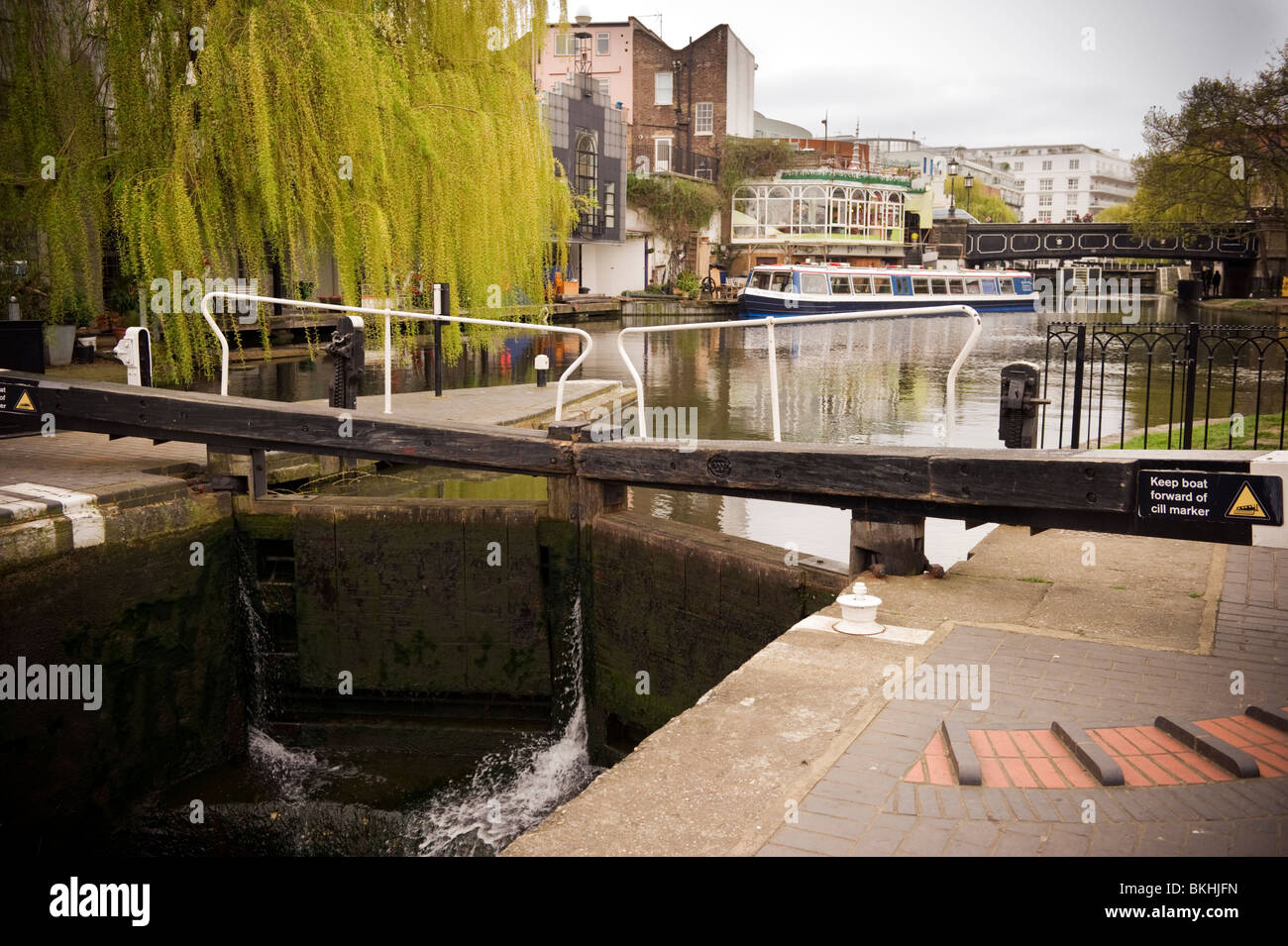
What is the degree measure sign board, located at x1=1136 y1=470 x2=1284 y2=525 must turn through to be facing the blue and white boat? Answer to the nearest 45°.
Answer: approximately 180°

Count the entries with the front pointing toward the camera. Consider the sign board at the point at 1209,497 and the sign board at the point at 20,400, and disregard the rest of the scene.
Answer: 2

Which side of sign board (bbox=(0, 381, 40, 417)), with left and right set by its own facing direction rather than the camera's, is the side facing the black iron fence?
left

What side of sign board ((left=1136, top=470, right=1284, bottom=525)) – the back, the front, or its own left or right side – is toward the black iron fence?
back

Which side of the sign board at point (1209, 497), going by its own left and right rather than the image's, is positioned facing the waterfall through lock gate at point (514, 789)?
right

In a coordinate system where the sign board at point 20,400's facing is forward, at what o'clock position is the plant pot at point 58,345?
The plant pot is roughly at 6 o'clock from the sign board.

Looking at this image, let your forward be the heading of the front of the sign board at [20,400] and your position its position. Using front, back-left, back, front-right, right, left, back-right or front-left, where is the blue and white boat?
back-left

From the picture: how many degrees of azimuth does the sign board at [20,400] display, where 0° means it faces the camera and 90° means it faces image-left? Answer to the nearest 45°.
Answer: approximately 0°

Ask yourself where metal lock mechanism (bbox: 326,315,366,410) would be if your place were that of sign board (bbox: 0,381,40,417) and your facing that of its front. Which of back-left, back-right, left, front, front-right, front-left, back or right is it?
left
